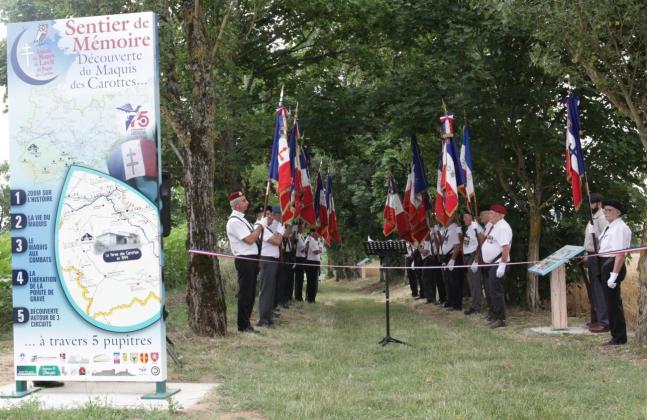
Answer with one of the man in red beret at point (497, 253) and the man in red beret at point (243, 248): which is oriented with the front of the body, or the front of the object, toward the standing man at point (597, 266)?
the man in red beret at point (243, 248)

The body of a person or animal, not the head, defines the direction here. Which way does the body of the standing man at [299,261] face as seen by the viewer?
to the viewer's right

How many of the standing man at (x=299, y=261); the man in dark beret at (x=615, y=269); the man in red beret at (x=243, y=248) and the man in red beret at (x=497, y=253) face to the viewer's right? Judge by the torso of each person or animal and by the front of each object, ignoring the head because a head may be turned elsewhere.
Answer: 2

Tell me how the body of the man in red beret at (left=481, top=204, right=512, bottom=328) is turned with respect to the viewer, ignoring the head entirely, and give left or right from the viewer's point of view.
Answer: facing to the left of the viewer

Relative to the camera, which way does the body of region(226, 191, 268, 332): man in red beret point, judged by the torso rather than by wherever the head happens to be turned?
to the viewer's right

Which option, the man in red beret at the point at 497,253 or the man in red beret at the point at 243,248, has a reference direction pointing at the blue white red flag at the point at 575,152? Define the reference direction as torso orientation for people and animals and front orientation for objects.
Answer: the man in red beret at the point at 243,248

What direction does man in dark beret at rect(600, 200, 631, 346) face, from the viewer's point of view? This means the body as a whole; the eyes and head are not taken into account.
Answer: to the viewer's left

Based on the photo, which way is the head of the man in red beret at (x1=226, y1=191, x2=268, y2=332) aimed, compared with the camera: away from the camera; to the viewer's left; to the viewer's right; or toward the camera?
to the viewer's right

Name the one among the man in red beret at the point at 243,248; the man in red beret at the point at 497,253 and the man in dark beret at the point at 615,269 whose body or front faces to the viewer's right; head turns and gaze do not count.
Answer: the man in red beret at the point at 243,248

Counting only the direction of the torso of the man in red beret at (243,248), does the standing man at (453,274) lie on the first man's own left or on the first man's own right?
on the first man's own left

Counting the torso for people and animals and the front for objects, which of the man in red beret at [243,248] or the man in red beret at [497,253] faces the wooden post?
the man in red beret at [243,248]
